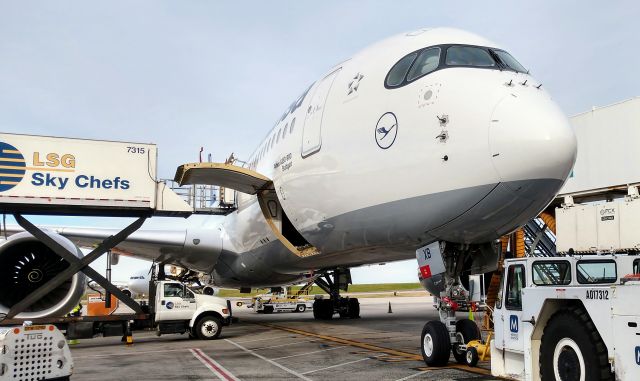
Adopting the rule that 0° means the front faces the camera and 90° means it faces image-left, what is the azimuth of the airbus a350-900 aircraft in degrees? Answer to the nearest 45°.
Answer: approximately 315°

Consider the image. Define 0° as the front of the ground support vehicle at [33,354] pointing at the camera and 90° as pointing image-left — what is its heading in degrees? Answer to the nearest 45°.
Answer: approximately 0°

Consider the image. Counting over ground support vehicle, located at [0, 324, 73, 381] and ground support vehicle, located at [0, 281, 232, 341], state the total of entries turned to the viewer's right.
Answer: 1

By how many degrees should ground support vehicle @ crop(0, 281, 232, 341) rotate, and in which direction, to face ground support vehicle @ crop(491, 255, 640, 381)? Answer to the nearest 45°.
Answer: approximately 90° to its right

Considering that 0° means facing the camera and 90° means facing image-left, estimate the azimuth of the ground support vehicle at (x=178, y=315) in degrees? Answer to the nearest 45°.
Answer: approximately 270°

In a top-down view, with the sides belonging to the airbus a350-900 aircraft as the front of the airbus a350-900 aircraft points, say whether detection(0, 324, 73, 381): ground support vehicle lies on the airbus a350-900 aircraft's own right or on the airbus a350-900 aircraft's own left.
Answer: on the airbus a350-900 aircraft's own right

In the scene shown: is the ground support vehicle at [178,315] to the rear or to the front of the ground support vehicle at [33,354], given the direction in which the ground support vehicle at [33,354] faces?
to the rear

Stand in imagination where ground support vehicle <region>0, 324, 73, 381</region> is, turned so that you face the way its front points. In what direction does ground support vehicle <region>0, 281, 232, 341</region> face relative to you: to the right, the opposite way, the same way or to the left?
to the left

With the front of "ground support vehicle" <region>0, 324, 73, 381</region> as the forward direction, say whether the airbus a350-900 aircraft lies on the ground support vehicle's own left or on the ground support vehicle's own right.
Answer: on the ground support vehicle's own left
